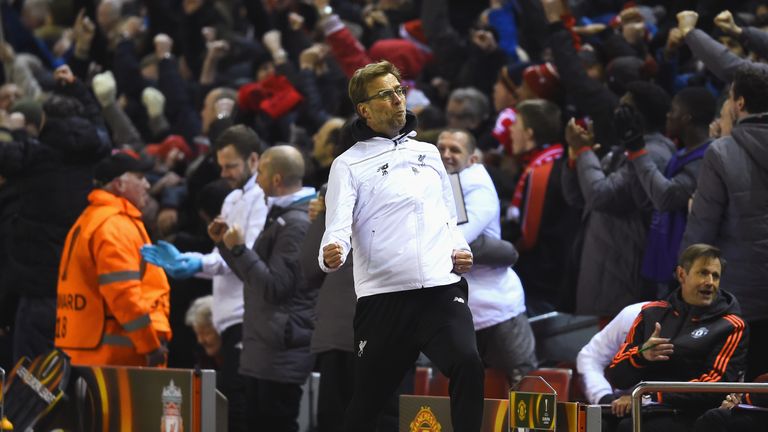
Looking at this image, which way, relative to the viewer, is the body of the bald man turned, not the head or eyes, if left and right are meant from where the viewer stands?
facing to the left of the viewer

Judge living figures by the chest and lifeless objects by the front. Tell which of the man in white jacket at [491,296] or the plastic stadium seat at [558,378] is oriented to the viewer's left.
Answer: the man in white jacket

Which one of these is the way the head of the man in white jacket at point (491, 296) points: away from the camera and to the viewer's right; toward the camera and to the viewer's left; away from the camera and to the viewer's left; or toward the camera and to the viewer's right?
toward the camera and to the viewer's left

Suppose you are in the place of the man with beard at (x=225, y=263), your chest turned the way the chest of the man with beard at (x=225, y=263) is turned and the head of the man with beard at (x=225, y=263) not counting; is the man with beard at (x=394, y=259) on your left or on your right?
on your left

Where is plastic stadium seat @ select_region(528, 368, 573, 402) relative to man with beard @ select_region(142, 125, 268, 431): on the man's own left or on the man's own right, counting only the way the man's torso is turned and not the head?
on the man's own left

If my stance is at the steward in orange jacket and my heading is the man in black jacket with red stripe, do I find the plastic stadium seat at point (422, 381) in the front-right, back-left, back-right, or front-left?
front-left

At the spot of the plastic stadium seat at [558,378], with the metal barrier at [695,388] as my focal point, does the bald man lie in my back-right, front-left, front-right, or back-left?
back-right

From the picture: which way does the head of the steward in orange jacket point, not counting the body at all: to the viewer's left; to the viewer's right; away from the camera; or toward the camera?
to the viewer's right

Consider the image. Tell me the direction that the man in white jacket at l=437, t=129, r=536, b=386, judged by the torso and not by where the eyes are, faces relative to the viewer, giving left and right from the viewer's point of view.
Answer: facing to the left of the viewer

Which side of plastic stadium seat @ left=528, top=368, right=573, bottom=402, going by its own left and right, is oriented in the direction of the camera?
front

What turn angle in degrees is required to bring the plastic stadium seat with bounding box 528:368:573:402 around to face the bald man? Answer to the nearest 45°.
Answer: approximately 90° to its right
